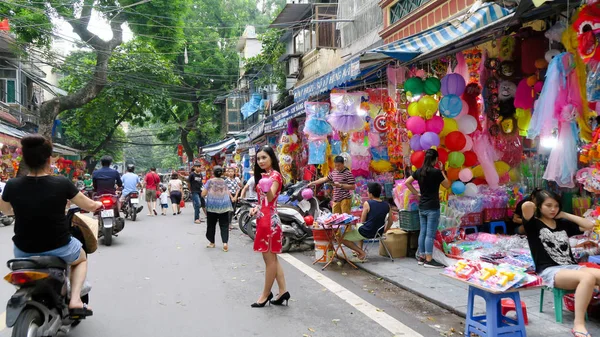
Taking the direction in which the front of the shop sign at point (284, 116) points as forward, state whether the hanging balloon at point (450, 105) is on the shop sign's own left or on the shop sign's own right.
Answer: on the shop sign's own left

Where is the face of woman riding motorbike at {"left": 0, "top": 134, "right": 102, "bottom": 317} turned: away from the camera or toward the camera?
away from the camera

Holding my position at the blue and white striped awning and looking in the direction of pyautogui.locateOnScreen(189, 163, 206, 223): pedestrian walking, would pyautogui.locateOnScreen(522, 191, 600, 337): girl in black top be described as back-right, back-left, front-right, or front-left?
back-left

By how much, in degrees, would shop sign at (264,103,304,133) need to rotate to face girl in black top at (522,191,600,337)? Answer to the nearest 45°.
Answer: approximately 45° to its left
